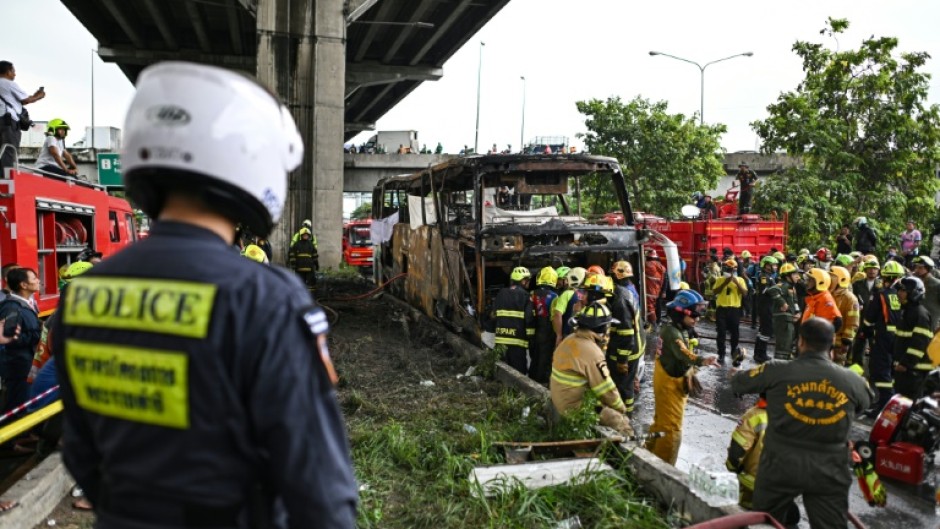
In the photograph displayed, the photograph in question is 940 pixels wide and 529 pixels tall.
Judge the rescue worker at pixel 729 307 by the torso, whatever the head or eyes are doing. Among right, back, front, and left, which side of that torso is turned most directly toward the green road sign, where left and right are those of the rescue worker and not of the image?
right

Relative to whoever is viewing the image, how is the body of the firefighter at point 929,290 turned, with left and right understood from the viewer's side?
facing to the left of the viewer

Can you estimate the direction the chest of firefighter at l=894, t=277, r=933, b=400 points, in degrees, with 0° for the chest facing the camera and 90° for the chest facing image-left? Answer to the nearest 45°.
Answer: approximately 90°

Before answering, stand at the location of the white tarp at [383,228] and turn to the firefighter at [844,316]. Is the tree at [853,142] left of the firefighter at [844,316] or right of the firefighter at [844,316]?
left

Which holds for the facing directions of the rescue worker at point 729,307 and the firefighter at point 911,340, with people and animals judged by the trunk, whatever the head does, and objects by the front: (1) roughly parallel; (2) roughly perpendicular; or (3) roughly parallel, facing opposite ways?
roughly perpendicular

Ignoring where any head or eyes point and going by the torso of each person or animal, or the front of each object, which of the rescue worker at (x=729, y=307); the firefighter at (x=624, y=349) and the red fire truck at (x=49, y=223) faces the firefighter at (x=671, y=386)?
the rescue worker

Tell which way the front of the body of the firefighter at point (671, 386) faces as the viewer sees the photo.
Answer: to the viewer's right

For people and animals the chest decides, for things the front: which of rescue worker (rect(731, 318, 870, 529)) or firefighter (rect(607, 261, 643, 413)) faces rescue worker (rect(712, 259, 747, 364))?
rescue worker (rect(731, 318, 870, 529))

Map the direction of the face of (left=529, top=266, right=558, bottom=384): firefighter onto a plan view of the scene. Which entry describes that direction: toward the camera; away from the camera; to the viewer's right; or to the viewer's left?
away from the camera

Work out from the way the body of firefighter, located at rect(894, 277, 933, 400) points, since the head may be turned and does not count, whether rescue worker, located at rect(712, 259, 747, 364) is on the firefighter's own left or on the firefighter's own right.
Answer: on the firefighter's own right

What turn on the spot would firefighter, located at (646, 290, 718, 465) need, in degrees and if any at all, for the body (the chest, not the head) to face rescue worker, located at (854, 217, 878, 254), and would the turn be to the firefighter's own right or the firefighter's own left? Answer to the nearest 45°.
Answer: approximately 90° to the firefighter's own left

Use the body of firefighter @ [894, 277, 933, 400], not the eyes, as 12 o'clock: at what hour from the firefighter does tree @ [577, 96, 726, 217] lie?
The tree is roughly at 2 o'clock from the firefighter.

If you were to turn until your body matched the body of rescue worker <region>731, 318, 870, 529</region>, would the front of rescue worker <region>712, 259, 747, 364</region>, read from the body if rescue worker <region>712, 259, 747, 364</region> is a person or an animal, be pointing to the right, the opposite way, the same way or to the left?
the opposite way
